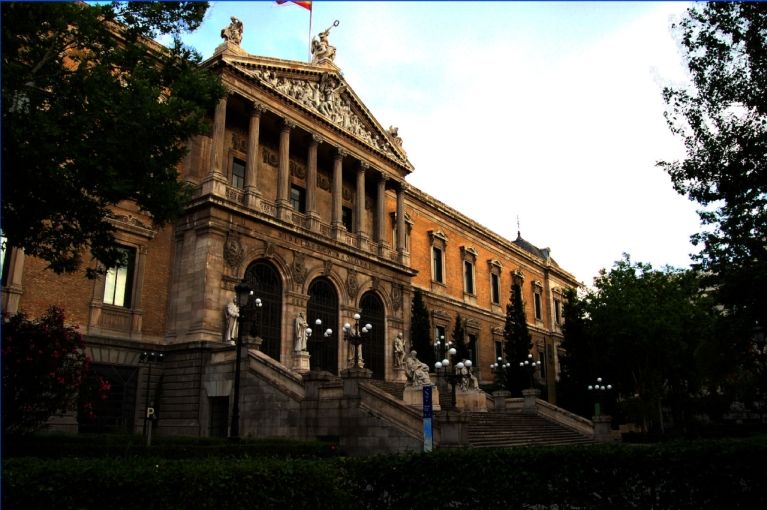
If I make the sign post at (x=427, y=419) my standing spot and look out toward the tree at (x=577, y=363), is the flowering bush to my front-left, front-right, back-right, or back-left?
back-left

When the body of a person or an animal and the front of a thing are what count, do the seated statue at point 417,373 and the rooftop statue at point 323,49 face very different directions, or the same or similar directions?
same or similar directions

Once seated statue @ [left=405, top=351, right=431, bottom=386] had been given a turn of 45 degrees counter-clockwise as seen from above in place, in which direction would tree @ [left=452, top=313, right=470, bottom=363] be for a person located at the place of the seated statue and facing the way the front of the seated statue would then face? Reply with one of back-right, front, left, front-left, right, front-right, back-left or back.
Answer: left

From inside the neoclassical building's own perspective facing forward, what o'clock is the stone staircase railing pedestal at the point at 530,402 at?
The stone staircase railing pedestal is roughly at 10 o'clock from the neoclassical building.

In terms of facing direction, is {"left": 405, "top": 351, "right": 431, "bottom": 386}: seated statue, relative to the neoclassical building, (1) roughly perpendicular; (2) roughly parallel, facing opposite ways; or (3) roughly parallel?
roughly parallel

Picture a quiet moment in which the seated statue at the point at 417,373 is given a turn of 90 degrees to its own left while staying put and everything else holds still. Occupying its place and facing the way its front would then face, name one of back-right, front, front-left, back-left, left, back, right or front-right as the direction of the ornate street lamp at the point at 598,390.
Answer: front

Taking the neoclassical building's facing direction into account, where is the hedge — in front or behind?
in front

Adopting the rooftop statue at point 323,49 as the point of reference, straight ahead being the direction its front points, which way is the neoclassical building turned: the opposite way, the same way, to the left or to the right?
the same way
